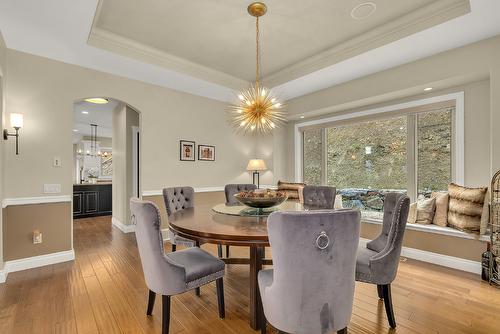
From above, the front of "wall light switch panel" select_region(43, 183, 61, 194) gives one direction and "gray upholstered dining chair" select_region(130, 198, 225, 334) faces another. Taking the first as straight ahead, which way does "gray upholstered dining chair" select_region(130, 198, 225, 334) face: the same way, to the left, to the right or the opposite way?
to the left

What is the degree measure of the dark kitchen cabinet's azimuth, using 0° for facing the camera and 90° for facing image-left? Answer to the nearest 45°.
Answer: approximately 0°

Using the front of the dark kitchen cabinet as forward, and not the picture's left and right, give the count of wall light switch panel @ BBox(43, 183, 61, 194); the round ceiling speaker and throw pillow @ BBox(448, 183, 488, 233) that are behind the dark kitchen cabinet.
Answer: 0

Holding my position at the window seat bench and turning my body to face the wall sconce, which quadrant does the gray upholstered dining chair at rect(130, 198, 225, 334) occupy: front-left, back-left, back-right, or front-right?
front-left

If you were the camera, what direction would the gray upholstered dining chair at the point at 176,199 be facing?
facing the viewer and to the right of the viewer

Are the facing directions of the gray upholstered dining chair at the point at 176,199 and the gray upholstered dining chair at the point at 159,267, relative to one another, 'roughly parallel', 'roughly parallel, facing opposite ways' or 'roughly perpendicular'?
roughly perpendicular

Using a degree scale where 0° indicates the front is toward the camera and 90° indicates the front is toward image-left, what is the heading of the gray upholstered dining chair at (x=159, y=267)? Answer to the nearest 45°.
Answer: approximately 225°

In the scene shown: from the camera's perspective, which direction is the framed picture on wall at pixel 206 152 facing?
toward the camera

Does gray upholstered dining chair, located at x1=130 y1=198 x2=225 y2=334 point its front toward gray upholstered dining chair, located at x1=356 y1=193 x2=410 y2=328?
no

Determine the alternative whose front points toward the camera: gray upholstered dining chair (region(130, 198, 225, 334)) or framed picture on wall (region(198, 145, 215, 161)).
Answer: the framed picture on wall

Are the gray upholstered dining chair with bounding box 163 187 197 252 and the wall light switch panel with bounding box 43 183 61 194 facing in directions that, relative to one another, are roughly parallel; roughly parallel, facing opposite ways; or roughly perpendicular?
roughly parallel

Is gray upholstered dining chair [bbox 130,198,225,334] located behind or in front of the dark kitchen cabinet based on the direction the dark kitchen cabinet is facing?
in front

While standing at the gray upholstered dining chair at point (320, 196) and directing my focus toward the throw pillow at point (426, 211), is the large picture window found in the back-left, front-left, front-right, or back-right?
front-left

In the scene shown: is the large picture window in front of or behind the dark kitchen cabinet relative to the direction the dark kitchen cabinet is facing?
in front

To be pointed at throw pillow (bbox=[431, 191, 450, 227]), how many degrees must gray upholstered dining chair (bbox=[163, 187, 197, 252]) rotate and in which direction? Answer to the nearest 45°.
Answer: approximately 45° to its left

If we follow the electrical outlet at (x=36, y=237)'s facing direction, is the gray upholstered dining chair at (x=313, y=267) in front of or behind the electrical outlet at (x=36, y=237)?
in front

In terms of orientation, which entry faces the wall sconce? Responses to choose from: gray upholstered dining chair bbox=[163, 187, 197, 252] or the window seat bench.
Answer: the window seat bench
